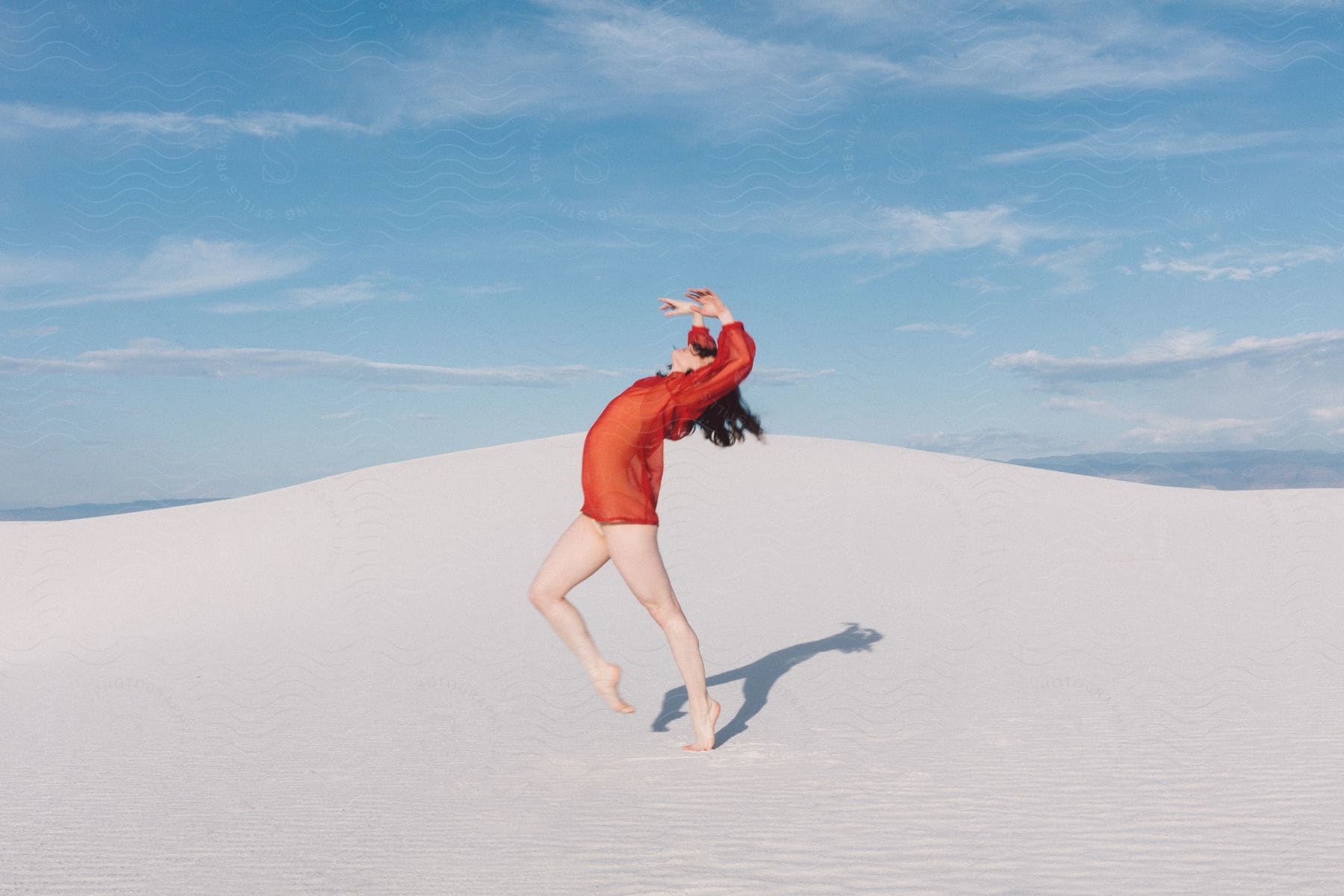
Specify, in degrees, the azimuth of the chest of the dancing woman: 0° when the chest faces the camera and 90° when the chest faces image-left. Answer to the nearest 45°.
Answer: approximately 90°
